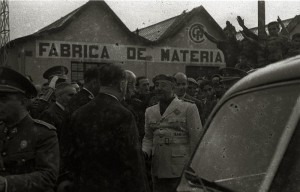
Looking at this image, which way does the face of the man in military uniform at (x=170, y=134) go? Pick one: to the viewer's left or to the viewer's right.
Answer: to the viewer's left

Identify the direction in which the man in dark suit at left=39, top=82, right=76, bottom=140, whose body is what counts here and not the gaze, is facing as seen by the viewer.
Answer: to the viewer's right

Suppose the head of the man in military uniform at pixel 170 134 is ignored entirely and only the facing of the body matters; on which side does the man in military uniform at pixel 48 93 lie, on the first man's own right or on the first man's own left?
on the first man's own right
